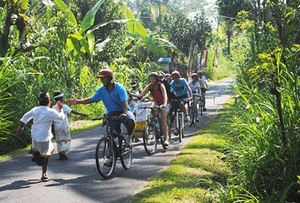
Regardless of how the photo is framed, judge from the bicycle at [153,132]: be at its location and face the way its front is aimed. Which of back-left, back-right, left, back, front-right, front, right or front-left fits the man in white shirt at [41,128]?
front

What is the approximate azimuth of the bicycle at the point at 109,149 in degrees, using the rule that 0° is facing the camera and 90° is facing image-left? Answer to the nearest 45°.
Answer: approximately 45°

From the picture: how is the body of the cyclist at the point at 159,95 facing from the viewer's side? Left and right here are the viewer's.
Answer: facing the viewer and to the left of the viewer

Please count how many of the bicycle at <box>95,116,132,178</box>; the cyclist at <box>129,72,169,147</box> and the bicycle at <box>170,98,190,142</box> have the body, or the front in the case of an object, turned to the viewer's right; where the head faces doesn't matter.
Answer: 0

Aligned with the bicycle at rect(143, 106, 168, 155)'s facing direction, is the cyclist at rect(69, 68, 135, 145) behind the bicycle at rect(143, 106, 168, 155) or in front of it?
in front

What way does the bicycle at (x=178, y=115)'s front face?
toward the camera

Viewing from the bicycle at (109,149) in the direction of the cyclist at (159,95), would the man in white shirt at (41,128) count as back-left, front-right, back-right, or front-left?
back-left

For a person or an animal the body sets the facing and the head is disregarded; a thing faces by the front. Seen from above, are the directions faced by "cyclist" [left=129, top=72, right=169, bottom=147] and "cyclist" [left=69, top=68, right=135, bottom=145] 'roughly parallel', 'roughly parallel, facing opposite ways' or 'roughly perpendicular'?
roughly parallel

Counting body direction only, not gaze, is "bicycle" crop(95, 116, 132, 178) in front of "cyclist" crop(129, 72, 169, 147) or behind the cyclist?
in front

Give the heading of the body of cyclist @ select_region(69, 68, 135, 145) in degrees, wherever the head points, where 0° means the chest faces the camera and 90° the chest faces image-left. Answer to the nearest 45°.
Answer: approximately 45°
